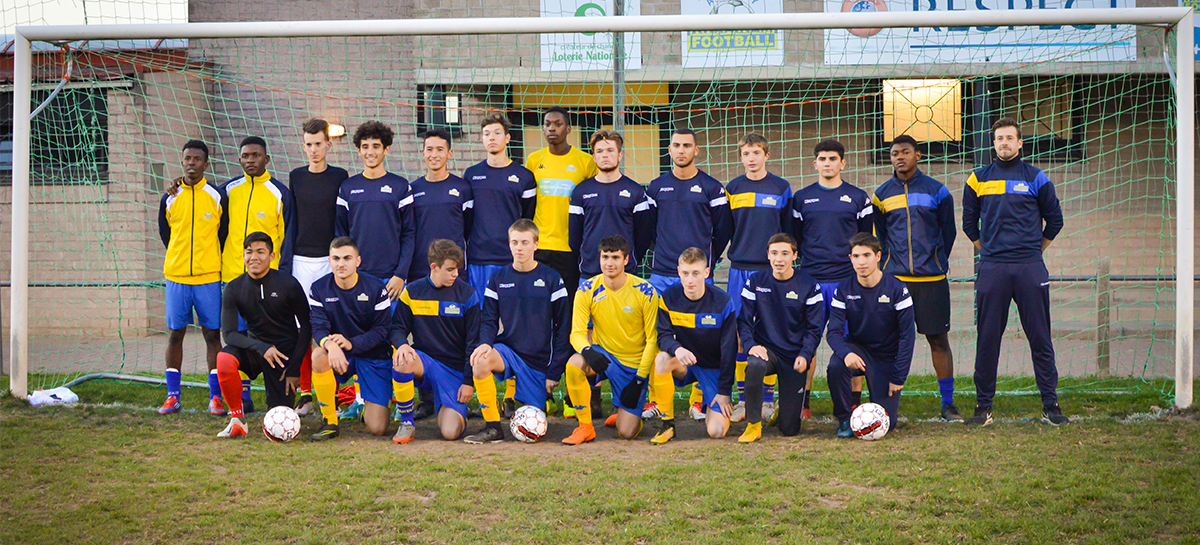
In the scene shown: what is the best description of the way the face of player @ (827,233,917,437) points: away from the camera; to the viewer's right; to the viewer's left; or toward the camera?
toward the camera

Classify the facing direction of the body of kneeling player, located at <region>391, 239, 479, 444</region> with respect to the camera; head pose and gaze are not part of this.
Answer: toward the camera

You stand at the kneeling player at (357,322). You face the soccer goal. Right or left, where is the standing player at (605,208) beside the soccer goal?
right

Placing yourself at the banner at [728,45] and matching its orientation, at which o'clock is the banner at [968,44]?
the banner at [968,44] is roughly at 9 o'clock from the banner at [728,45].

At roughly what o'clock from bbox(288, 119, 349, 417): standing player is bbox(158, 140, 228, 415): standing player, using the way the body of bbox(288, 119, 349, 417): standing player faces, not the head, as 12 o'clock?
bbox(158, 140, 228, 415): standing player is roughly at 4 o'clock from bbox(288, 119, 349, 417): standing player.

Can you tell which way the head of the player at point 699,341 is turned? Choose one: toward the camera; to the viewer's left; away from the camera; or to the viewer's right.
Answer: toward the camera

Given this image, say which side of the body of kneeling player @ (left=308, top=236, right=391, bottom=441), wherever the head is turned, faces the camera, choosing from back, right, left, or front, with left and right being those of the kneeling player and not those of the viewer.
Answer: front

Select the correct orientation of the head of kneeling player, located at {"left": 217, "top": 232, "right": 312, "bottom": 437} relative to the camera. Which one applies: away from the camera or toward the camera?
toward the camera

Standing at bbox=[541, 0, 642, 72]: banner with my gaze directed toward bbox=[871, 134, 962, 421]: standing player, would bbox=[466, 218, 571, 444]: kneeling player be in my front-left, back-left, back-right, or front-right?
front-right

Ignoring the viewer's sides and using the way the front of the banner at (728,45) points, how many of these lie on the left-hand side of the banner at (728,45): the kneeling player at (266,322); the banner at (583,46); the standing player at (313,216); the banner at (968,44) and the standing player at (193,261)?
1

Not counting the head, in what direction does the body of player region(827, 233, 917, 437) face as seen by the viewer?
toward the camera

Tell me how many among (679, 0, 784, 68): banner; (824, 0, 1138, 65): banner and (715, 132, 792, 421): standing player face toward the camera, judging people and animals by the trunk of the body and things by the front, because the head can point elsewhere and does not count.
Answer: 3

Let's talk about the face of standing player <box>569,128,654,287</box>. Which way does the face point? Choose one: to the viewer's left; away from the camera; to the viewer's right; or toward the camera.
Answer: toward the camera

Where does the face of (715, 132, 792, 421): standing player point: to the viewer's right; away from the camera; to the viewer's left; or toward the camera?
toward the camera

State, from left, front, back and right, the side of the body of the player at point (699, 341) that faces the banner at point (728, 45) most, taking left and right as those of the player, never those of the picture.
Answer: back

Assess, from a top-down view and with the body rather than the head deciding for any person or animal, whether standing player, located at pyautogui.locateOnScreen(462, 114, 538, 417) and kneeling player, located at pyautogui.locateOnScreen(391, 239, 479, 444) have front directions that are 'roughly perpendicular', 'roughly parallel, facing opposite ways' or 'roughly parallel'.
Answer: roughly parallel

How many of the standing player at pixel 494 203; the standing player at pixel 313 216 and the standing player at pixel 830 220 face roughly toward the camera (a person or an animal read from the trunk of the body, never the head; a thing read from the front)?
3
